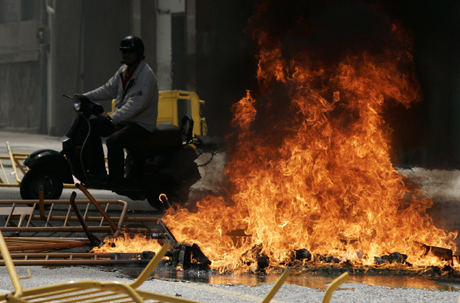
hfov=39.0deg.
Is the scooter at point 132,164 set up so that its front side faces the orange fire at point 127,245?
no

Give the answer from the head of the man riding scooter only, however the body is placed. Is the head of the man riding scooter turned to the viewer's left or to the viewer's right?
to the viewer's left

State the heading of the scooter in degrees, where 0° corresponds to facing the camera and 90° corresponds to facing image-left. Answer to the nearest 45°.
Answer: approximately 90°
